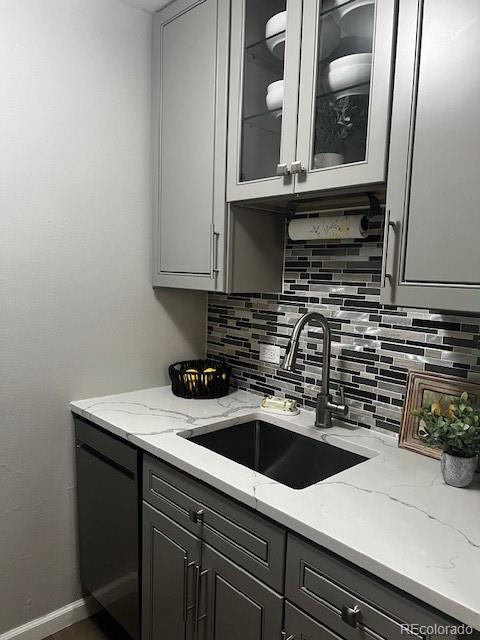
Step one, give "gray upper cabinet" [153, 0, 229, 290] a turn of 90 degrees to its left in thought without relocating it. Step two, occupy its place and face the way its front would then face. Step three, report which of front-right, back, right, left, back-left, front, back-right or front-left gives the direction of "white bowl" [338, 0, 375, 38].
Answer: front

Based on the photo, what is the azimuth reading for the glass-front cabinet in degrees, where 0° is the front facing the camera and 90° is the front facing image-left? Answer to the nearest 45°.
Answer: approximately 45°

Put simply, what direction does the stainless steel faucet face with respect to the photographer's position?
facing the viewer and to the left of the viewer

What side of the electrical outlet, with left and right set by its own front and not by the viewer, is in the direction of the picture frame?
left

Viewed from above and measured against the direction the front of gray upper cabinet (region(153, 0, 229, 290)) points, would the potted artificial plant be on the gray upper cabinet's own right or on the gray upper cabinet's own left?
on the gray upper cabinet's own left

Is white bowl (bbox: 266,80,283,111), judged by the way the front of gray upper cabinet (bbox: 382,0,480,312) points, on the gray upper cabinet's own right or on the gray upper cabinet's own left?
on the gray upper cabinet's own right

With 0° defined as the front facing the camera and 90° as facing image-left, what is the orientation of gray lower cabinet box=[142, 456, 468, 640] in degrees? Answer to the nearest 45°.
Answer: approximately 45°

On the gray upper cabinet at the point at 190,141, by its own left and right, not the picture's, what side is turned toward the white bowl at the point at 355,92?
left
